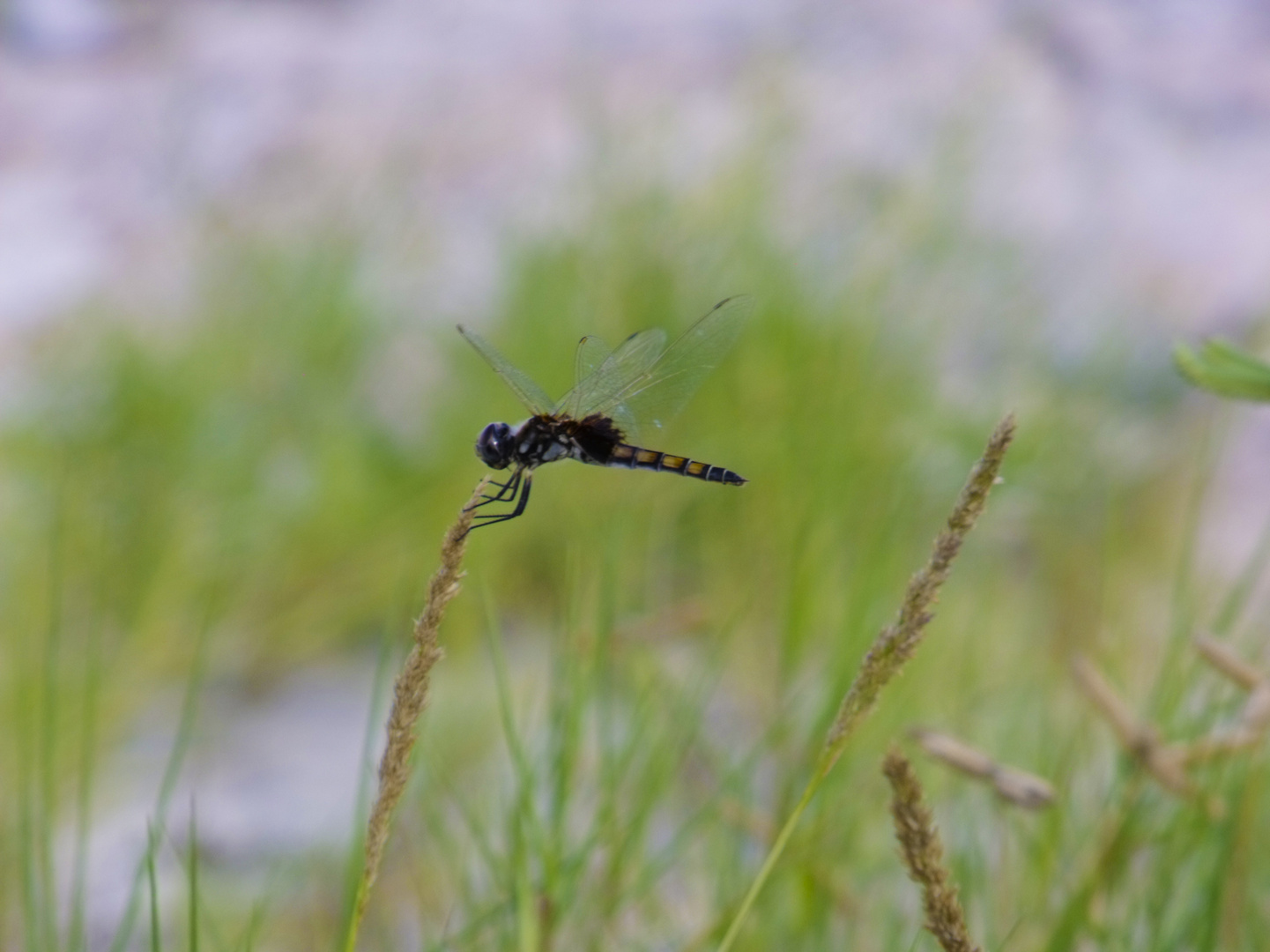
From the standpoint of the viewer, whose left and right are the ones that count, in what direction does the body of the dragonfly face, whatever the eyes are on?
facing to the left of the viewer
